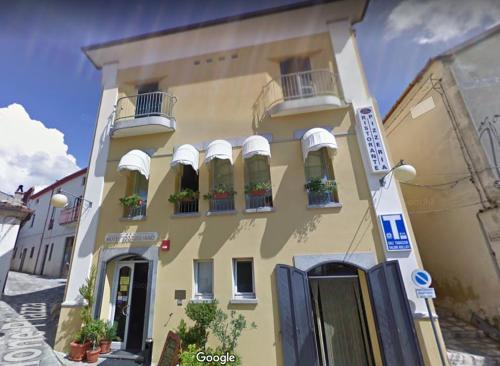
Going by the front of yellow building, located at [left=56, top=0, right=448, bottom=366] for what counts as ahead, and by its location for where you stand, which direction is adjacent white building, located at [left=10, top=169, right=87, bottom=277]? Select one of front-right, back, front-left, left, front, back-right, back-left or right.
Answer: back-right

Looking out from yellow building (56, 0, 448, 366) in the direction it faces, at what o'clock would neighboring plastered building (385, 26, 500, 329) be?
The neighboring plastered building is roughly at 9 o'clock from the yellow building.

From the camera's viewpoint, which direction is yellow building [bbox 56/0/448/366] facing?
toward the camera

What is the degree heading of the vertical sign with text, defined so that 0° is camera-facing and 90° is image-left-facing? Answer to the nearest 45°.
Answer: approximately 0°

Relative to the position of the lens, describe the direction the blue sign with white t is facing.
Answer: facing the viewer

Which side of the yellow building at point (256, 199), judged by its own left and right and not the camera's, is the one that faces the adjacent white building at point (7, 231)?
right

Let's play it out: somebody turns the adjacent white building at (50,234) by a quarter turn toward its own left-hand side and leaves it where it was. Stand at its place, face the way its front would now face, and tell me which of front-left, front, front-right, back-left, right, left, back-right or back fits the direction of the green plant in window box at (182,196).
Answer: front-right

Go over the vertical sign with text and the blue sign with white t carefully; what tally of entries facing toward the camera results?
2

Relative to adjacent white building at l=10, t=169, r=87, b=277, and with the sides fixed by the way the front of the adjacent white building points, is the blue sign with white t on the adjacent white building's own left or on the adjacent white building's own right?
on the adjacent white building's own left

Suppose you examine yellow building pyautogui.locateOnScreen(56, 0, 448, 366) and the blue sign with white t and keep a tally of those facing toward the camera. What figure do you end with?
2
